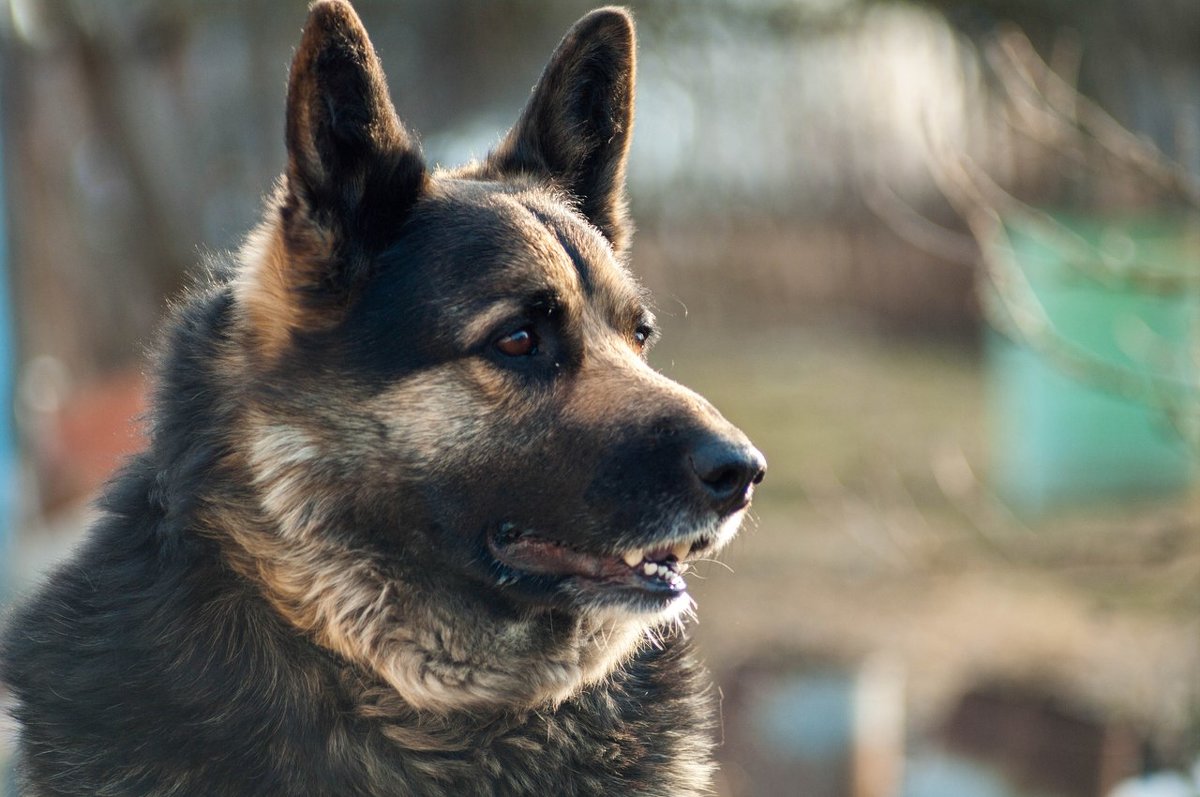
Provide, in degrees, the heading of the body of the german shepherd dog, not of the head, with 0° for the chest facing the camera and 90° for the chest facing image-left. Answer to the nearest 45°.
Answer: approximately 315°

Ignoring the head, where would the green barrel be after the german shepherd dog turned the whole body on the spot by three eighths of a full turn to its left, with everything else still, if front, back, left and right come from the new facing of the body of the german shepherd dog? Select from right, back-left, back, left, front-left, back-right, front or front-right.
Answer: front-right
